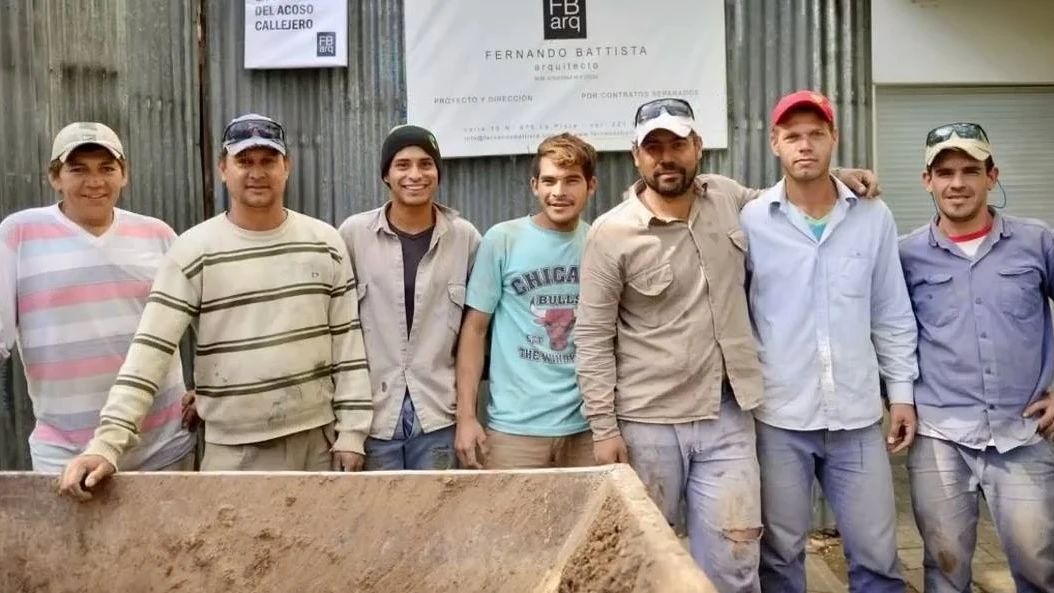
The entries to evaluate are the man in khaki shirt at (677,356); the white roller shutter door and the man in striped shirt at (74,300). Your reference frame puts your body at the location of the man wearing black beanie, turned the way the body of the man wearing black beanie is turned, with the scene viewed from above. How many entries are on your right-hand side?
1

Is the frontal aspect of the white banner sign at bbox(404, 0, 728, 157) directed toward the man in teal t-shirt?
yes

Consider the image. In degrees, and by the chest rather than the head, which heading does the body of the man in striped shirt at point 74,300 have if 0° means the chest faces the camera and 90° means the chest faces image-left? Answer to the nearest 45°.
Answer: approximately 0°

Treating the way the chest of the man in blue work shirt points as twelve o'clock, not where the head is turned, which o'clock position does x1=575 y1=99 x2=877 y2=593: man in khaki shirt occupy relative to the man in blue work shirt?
The man in khaki shirt is roughly at 2 o'clock from the man in blue work shirt.
